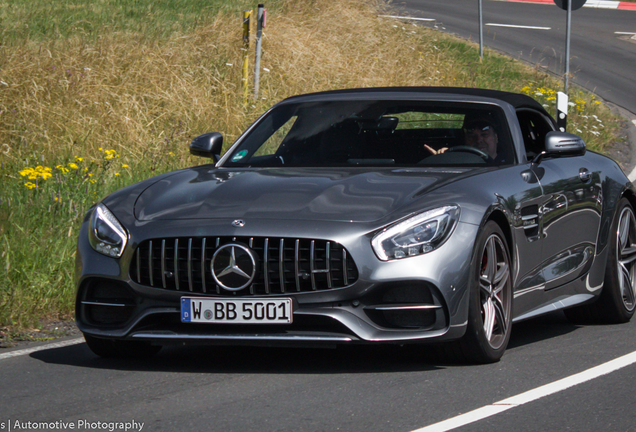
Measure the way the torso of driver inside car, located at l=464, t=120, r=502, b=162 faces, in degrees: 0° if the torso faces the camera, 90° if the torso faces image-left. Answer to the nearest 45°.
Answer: approximately 45°

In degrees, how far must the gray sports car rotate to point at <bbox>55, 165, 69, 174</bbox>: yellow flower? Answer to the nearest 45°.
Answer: approximately 90° to its right

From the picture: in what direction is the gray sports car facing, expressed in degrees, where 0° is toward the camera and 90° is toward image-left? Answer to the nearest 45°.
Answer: approximately 45°

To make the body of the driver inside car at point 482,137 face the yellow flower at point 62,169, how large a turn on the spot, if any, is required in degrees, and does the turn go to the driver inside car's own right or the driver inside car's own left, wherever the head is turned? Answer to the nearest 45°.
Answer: approximately 90° to the driver inside car's own right
